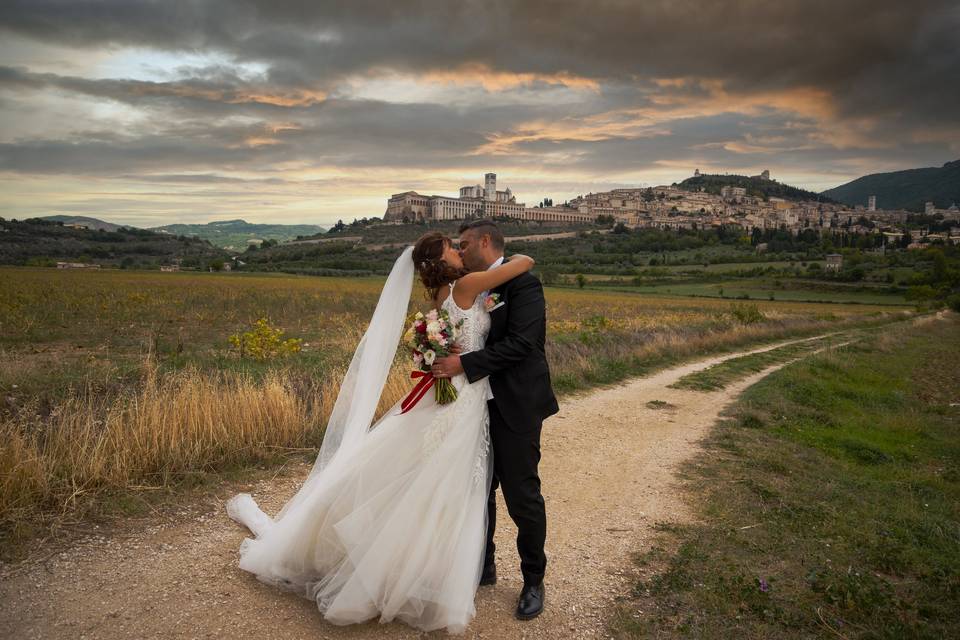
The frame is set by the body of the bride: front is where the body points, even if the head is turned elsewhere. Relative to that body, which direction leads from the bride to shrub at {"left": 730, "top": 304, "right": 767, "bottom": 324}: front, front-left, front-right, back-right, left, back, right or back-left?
front-left

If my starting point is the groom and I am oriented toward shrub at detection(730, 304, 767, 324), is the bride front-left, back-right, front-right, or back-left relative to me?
back-left

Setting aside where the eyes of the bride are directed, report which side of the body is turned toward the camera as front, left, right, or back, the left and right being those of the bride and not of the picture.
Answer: right

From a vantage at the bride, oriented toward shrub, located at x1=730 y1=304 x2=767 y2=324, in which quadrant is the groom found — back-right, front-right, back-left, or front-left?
front-right

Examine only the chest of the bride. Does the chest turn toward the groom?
yes

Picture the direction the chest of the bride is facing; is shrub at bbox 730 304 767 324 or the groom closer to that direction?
the groom

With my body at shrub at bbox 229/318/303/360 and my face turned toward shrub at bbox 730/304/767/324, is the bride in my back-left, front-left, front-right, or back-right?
back-right

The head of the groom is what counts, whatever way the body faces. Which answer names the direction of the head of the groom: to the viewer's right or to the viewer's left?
to the viewer's left
